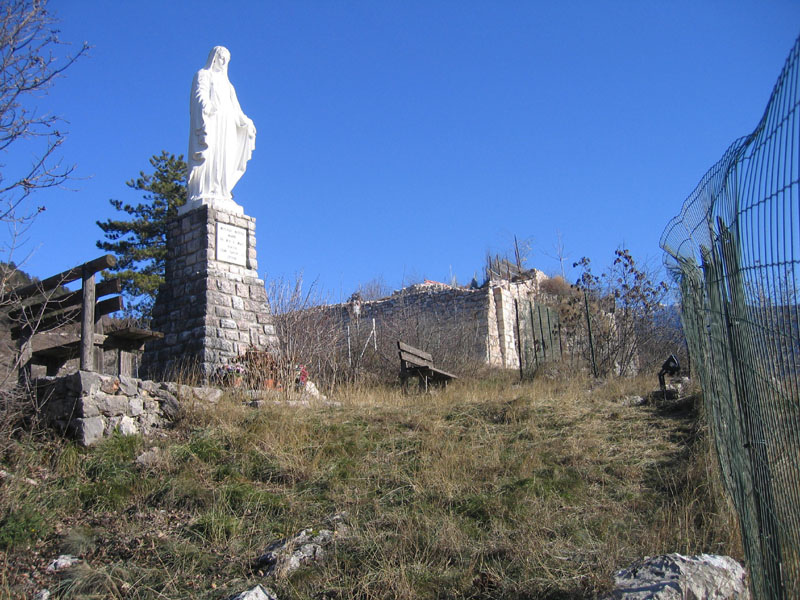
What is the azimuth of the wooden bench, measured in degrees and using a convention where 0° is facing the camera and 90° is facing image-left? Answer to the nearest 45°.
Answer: approximately 315°

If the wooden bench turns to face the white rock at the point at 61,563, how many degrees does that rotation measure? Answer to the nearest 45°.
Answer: approximately 45° to its right

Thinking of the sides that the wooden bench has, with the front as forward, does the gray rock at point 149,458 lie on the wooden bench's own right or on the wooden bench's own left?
on the wooden bench's own right

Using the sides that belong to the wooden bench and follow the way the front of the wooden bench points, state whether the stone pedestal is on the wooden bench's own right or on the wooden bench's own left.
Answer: on the wooden bench's own right
